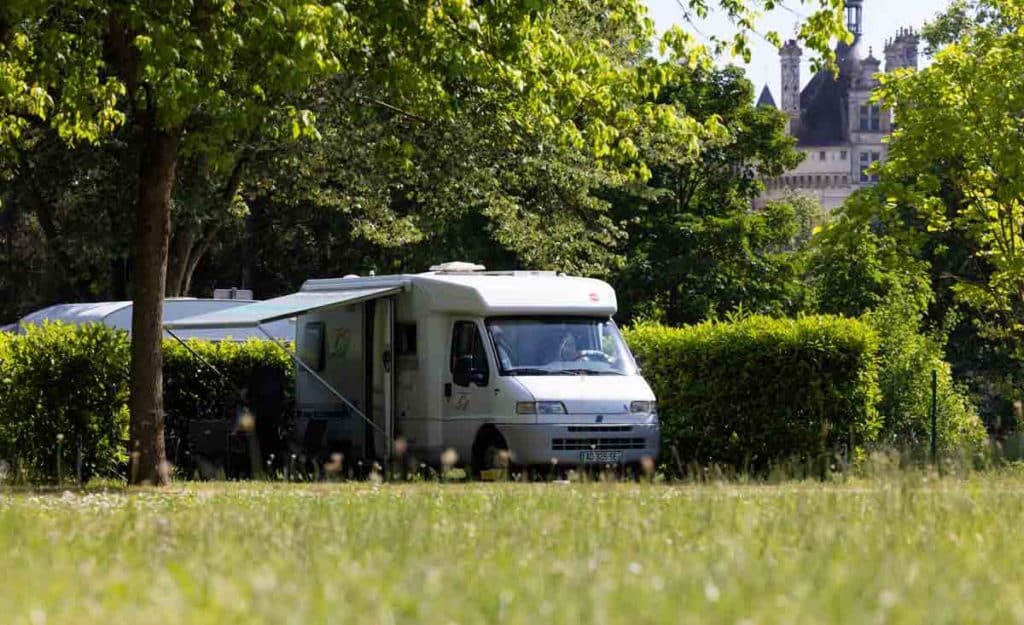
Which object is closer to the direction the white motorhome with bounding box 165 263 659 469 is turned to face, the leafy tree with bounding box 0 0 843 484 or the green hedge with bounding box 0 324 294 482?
the leafy tree

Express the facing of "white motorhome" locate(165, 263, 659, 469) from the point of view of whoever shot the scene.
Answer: facing the viewer and to the right of the viewer

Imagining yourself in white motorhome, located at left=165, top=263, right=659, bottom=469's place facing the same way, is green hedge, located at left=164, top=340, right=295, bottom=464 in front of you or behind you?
behind

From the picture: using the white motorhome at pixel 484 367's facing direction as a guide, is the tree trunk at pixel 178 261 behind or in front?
behind

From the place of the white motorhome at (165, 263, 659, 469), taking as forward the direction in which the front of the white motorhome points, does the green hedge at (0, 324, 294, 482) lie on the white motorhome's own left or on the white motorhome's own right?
on the white motorhome's own right

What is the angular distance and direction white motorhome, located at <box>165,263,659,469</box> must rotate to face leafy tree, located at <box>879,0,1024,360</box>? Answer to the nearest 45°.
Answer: approximately 90° to its left
